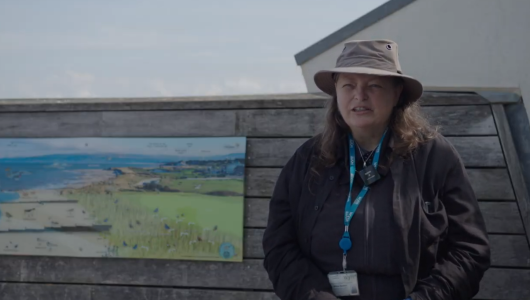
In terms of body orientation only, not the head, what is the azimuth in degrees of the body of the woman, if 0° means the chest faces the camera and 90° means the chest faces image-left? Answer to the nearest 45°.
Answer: approximately 0°
